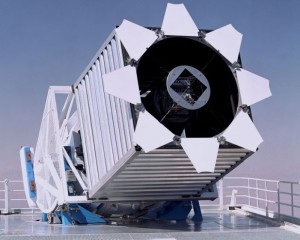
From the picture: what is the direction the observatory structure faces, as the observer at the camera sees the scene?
facing the viewer and to the right of the viewer
